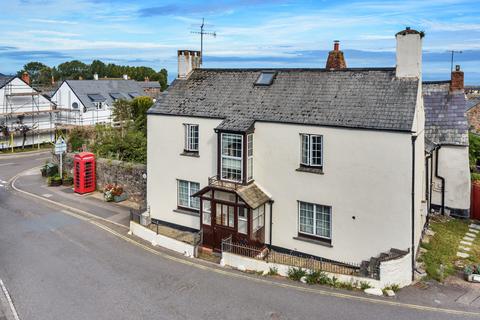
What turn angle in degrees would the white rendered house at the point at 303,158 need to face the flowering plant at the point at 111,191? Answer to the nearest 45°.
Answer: approximately 90° to its right

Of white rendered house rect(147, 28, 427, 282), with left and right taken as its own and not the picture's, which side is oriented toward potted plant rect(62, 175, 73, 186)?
right

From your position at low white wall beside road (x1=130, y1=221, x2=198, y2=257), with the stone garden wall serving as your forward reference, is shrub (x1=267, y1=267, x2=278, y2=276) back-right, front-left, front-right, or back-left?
back-right

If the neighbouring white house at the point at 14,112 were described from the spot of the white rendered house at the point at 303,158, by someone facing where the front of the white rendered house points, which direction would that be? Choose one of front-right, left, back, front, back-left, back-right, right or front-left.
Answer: right

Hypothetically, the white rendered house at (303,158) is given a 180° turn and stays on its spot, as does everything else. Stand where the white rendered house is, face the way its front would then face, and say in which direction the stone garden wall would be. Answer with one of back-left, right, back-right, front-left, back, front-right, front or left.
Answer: left

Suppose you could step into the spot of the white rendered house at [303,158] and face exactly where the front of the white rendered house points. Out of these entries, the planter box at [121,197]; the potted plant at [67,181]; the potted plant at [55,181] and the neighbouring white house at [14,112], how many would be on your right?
4

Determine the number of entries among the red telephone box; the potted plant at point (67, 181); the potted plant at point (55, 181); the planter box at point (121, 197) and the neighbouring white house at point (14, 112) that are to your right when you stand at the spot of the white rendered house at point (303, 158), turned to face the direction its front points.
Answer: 5

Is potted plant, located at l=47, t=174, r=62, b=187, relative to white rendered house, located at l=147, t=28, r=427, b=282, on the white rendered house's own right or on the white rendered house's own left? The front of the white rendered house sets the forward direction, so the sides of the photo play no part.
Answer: on the white rendered house's own right

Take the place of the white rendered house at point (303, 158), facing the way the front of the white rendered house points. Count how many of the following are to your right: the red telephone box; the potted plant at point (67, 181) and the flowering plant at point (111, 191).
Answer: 3
